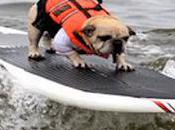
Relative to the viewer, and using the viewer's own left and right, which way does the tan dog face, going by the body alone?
facing the viewer and to the right of the viewer
